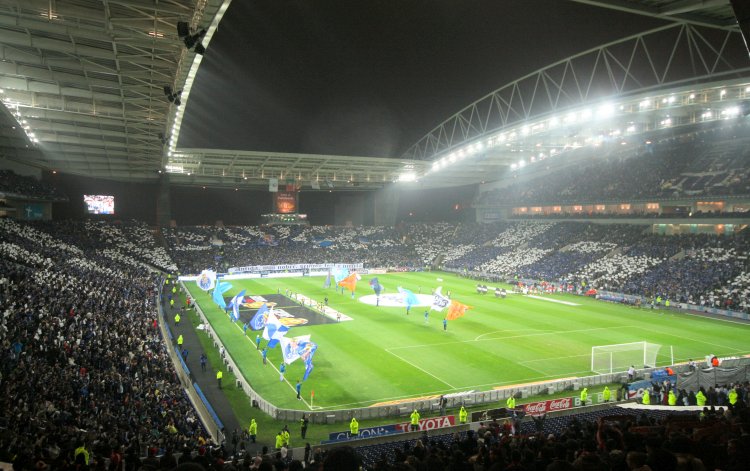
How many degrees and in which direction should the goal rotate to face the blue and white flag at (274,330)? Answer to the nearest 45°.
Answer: approximately 90° to its left

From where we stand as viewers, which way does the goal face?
facing away from the viewer and to the left of the viewer
